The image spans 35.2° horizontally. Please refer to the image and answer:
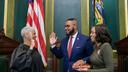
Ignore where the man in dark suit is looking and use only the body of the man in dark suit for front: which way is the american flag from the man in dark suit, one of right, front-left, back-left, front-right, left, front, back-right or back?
right

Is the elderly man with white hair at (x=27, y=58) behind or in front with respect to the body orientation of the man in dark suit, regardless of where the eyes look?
in front

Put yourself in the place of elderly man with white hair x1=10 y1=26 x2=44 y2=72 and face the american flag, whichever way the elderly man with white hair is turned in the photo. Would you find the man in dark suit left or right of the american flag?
right

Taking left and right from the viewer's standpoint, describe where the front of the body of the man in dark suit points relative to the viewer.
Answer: facing the viewer and to the left of the viewer

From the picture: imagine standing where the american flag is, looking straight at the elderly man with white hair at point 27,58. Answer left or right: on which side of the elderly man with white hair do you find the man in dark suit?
left

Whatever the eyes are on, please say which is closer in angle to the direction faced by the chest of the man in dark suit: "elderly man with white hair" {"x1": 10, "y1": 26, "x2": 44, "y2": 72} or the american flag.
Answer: the elderly man with white hair
